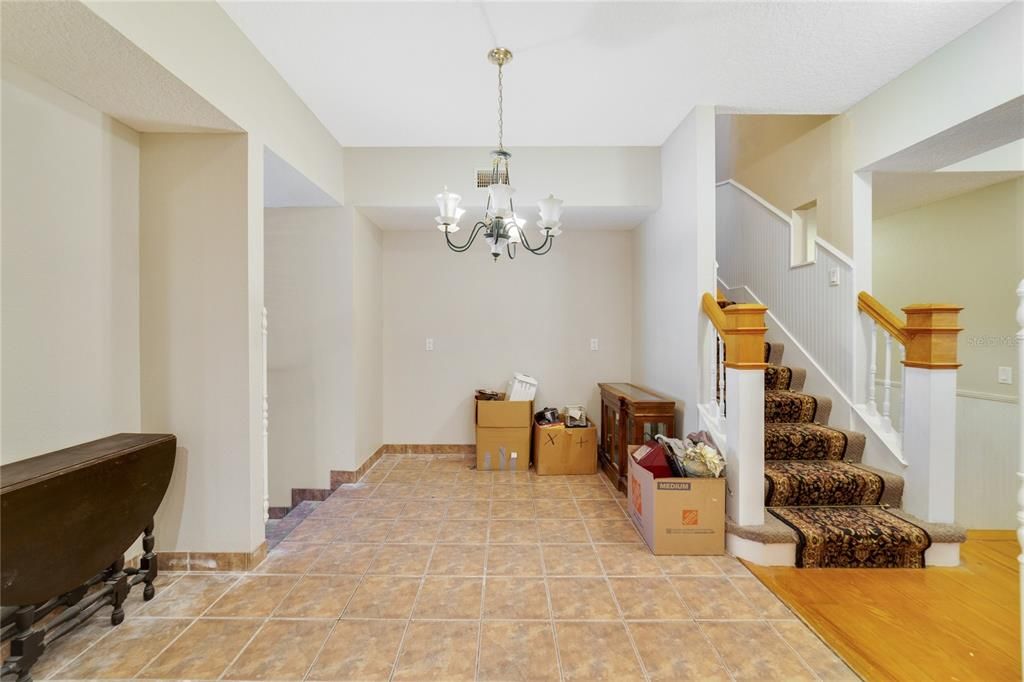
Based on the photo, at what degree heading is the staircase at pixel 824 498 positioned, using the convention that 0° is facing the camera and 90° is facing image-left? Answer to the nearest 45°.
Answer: approximately 0°

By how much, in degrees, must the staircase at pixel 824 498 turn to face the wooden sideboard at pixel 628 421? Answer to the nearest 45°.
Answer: approximately 90° to its right

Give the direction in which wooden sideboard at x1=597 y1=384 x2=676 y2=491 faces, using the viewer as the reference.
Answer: facing to the left of the viewer

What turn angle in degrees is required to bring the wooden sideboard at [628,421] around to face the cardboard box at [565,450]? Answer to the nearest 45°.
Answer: approximately 45° to its right

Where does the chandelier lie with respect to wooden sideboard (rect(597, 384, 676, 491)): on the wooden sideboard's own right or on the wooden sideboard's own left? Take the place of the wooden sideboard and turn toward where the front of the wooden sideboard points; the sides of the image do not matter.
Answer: on the wooden sideboard's own left

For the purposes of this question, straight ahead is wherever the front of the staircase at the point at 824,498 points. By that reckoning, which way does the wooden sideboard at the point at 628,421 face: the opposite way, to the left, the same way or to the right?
to the right

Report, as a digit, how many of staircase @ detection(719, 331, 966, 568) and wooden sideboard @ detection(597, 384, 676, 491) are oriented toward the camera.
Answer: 1

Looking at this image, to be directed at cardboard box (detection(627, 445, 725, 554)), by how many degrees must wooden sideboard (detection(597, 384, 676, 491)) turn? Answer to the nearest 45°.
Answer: approximately 90° to its left

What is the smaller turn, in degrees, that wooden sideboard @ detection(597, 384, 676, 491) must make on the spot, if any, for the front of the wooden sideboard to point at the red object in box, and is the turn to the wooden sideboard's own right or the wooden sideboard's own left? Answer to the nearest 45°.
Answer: approximately 90° to the wooden sideboard's own left
